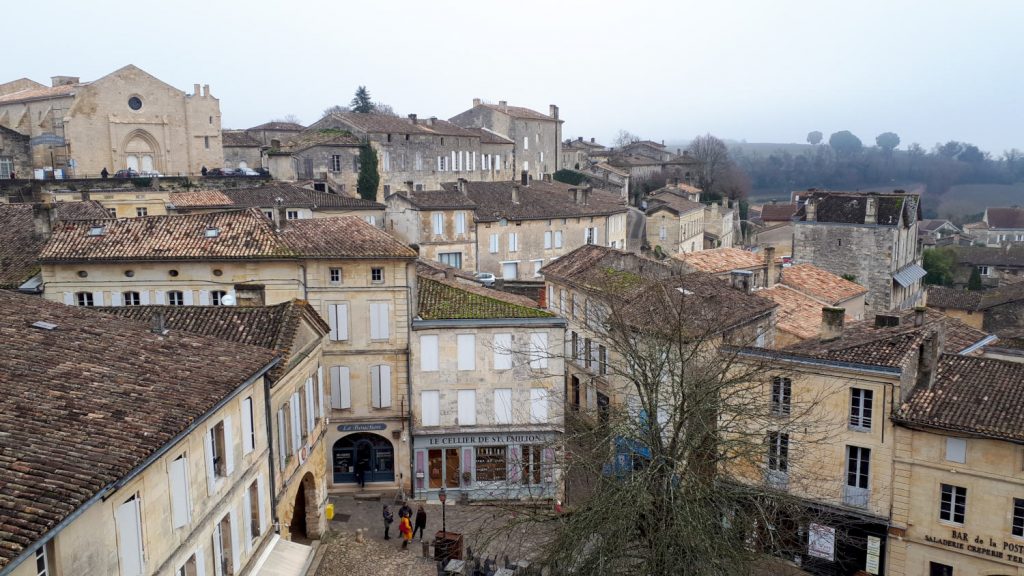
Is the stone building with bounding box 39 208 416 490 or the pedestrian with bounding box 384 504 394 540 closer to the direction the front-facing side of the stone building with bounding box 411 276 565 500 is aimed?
the pedestrian

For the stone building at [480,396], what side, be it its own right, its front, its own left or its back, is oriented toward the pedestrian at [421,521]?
front

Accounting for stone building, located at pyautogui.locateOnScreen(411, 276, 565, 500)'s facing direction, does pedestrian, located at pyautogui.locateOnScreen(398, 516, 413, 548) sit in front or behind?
in front

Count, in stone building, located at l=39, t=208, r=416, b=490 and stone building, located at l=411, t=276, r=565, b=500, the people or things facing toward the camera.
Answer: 2

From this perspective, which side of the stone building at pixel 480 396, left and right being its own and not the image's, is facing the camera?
front

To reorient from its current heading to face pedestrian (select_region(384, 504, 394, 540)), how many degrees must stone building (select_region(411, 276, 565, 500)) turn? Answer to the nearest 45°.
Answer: approximately 45° to its right

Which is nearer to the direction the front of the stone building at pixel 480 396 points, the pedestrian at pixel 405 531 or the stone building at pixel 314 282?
the pedestrian

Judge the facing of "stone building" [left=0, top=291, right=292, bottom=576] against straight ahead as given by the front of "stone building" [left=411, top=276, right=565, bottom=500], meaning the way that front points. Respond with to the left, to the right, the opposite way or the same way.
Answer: to the left

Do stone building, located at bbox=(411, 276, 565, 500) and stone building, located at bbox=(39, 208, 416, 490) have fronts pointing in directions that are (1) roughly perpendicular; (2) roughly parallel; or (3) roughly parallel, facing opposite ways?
roughly parallel

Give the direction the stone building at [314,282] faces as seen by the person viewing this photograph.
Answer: facing the viewer

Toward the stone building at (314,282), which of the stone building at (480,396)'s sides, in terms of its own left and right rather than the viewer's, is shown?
right

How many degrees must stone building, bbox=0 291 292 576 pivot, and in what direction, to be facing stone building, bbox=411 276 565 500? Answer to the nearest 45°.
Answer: approximately 90° to its left

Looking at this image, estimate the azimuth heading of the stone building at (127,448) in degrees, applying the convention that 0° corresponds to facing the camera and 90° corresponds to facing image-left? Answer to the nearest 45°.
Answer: approximately 315°
